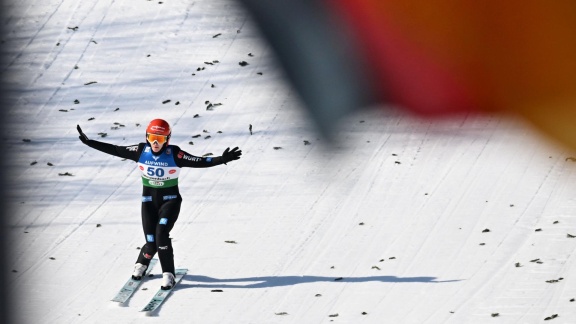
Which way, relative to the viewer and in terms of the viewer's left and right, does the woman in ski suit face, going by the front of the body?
facing the viewer

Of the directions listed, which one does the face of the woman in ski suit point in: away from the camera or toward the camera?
toward the camera
